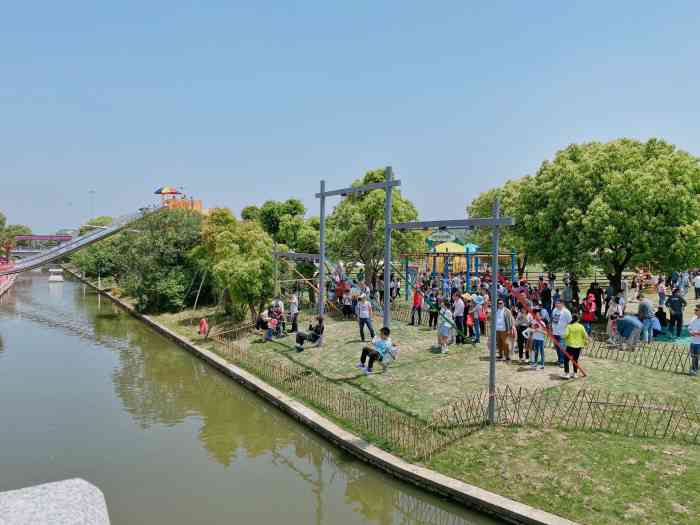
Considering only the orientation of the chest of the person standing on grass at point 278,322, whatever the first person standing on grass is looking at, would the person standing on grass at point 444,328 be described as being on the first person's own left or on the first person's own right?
on the first person's own left

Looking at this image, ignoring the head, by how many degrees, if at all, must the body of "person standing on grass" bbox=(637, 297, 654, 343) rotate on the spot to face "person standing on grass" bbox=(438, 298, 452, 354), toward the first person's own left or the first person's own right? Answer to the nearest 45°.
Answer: approximately 135° to the first person's own left

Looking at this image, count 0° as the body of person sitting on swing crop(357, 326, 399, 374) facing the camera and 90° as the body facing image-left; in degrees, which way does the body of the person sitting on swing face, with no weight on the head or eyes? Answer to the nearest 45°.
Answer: approximately 45°

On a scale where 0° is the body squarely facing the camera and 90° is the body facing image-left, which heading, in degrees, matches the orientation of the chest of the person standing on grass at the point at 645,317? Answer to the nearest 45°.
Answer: approximately 180°

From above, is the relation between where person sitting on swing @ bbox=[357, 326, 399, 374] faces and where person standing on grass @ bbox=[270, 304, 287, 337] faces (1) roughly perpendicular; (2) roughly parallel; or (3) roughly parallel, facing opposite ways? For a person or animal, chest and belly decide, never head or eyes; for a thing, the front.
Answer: roughly perpendicular

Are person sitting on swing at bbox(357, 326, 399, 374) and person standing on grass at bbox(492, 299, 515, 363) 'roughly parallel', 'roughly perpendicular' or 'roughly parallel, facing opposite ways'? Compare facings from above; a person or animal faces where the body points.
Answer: roughly parallel

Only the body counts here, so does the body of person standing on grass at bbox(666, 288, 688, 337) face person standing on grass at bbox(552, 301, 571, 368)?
no

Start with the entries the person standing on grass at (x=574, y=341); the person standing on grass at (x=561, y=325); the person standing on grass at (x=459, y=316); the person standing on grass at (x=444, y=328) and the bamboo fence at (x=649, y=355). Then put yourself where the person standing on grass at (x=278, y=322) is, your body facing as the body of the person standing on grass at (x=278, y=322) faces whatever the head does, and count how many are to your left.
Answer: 5

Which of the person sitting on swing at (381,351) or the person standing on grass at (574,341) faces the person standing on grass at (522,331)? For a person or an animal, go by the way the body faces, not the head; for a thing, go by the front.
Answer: the person standing on grass at (574,341)

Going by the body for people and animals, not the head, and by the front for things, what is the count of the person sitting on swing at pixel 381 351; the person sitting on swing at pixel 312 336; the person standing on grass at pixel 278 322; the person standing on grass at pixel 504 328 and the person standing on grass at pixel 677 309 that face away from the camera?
1

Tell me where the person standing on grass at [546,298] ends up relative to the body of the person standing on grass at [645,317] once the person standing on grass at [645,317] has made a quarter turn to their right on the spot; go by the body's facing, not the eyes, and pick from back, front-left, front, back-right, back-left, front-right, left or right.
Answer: back-left

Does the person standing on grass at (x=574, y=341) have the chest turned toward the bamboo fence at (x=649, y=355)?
no

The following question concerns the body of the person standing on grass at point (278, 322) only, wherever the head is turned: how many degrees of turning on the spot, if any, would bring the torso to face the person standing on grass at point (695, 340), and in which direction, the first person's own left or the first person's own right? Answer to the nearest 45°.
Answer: approximately 90° to the first person's own left

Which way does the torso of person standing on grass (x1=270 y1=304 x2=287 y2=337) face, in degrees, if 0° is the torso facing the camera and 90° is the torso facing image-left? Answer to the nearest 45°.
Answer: approximately 45°
